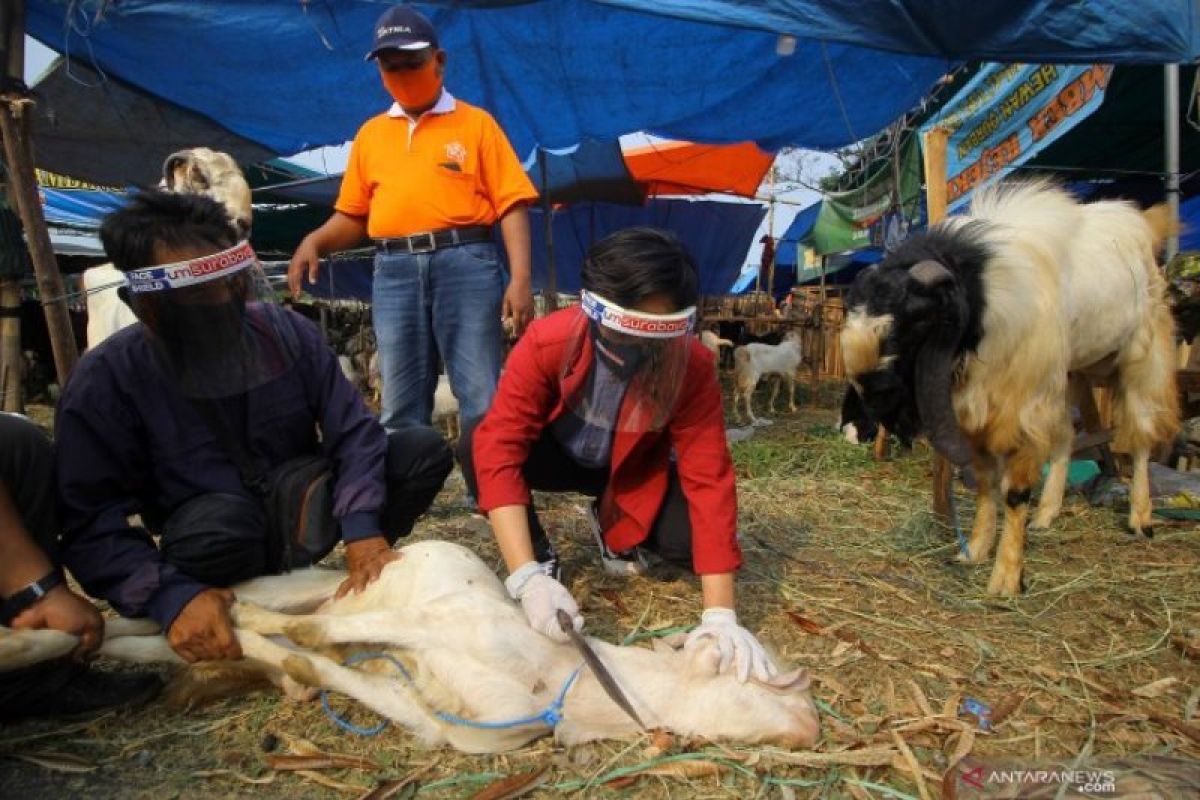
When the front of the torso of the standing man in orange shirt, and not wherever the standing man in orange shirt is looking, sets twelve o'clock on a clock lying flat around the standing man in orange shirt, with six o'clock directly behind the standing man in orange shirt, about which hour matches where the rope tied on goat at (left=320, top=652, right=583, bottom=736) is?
The rope tied on goat is roughly at 12 o'clock from the standing man in orange shirt.

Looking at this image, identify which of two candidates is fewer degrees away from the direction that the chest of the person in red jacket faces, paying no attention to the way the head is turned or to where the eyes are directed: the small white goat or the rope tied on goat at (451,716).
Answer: the rope tied on goat

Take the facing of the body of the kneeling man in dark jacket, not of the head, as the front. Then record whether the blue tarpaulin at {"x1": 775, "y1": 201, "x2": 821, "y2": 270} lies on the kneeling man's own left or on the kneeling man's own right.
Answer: on the kneeling man's own left

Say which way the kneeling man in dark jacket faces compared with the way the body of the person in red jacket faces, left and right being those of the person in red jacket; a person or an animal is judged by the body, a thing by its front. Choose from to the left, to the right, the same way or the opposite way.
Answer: to the left

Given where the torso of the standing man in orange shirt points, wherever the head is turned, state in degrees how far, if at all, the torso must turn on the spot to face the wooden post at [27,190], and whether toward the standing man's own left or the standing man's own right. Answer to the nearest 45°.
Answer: approximately 90° to the standing man's own right

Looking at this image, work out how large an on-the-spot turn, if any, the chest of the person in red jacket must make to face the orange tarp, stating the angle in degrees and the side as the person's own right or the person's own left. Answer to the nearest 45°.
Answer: approximately 180°

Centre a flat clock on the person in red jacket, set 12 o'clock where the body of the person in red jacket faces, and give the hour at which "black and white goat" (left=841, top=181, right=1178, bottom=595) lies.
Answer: The black and white goat is roughly at 8 o'clock from the person in red jacket.

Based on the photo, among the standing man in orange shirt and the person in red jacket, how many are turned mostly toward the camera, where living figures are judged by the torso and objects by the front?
2

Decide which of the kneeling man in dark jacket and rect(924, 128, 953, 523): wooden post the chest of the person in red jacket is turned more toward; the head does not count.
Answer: the kneeling man in dark jacket

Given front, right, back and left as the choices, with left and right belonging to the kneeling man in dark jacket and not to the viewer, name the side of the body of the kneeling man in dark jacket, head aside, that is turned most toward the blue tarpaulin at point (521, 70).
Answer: left
